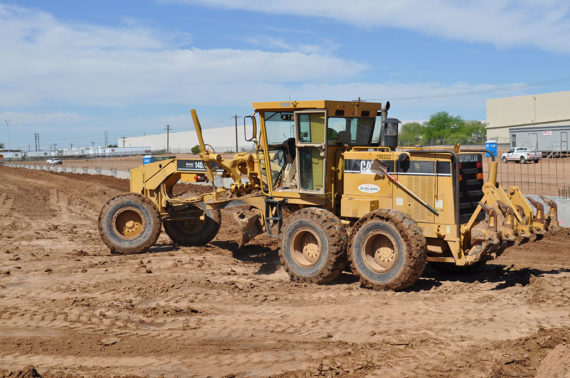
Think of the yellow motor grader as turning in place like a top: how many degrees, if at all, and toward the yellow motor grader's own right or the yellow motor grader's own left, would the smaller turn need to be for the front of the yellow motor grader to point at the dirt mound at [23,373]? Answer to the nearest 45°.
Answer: approximately 90° to the yellow motor grader's own left

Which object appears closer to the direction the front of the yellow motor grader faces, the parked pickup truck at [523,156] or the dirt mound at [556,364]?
the parked pickup truck

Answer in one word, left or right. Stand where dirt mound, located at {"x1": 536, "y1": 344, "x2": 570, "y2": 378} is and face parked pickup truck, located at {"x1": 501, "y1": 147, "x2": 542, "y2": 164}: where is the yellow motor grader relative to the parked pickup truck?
left

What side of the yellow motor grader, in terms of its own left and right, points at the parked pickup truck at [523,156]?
right

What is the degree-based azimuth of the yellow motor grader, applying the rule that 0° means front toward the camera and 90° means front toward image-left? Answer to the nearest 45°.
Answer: approximately 135°

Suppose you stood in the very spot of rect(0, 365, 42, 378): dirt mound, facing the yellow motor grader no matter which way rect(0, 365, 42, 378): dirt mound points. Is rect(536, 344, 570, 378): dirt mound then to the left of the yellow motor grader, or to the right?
right
